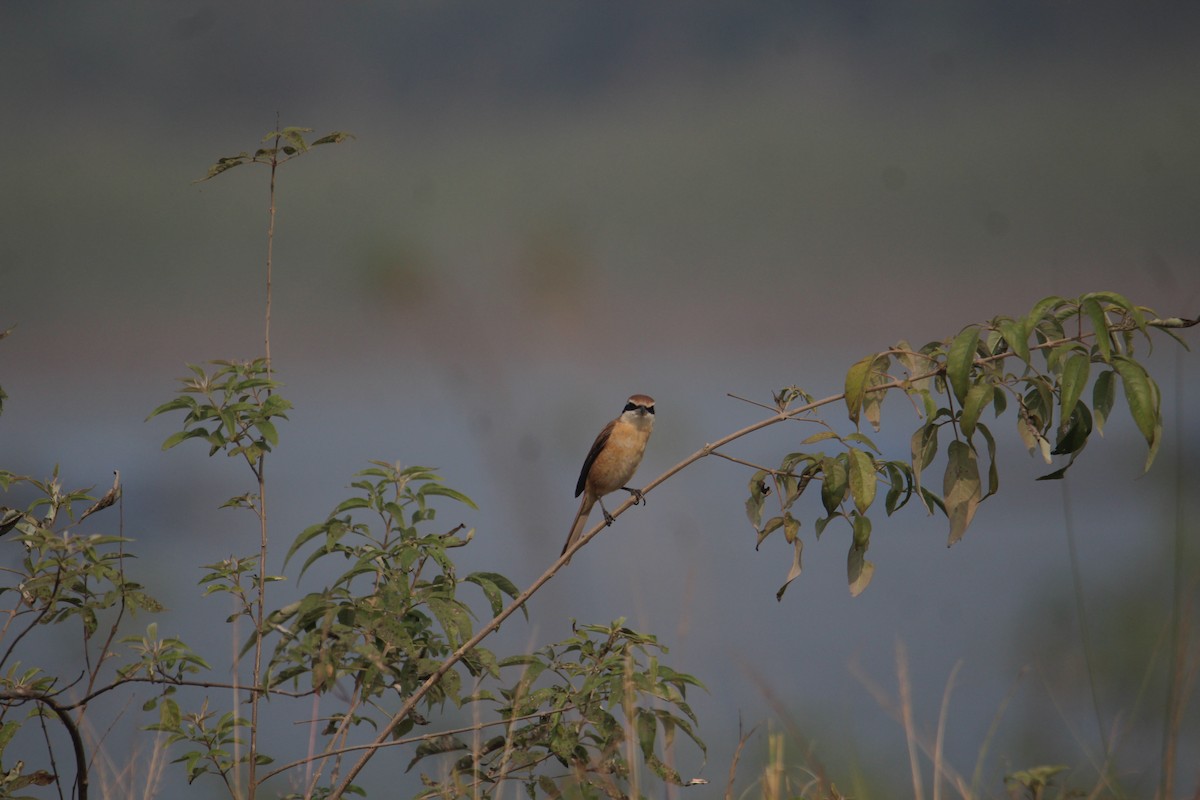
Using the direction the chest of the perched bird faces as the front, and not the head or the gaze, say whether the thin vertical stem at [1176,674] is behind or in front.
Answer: in front

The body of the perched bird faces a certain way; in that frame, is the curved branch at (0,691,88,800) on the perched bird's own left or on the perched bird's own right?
on the perched bird's own right

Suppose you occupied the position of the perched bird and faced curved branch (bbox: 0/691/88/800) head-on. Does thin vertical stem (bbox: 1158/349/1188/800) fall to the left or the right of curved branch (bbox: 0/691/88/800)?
left
